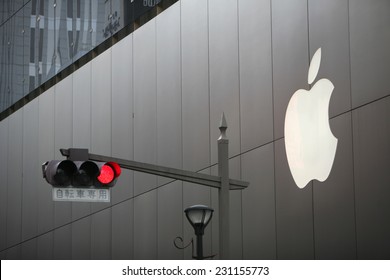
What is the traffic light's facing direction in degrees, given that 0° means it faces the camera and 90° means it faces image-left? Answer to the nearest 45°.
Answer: approximately 315°
